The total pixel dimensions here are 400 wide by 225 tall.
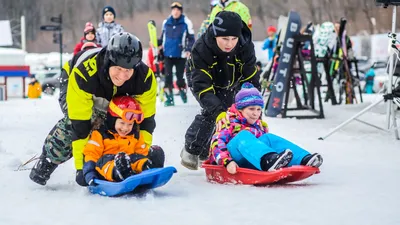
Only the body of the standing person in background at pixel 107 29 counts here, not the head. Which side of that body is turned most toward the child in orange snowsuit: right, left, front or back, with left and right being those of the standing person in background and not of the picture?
front

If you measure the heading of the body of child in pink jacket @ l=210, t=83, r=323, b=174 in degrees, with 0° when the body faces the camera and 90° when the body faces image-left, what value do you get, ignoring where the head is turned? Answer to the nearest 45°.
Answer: approximately 315°

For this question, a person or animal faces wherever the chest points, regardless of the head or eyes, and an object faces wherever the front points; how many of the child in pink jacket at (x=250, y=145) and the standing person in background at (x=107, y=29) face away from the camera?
0

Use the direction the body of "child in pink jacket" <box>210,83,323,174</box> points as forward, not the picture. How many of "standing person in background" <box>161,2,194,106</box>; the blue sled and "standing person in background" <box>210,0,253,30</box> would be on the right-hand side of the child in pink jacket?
1

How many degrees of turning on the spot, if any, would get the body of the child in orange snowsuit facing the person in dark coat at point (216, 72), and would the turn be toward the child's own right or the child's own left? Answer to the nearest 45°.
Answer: approximately 90° to the child's own left

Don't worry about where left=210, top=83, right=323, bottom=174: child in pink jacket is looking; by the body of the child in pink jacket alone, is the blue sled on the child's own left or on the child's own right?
on the child's own right

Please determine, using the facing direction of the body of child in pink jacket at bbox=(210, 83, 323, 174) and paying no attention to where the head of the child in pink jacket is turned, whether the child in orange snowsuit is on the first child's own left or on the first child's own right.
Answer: on the first child's own right

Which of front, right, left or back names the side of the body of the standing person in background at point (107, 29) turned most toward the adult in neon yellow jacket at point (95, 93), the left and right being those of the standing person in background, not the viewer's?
front

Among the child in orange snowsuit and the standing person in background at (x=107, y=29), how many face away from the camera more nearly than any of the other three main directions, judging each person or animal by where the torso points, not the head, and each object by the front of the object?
0

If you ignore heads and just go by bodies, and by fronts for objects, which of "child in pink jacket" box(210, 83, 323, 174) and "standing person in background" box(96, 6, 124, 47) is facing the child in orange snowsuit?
the standing person in background

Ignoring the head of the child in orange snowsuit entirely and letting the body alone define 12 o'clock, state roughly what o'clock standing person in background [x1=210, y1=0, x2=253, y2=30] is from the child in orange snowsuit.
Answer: The standing person in background is roughly at 8 o'clock from the child in orange snowsuit.
